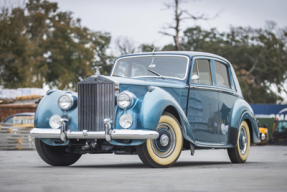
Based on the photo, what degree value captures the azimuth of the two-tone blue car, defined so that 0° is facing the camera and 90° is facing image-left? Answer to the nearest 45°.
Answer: approximately 45°

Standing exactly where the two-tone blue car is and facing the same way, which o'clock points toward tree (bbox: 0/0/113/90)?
The tree is roughly at 4 o'clock from the two-tone blue car.

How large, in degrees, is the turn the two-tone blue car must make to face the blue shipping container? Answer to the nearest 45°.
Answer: approximately 135° to its right

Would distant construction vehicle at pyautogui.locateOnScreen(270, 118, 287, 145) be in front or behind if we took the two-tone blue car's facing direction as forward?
behind
